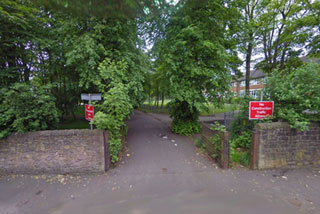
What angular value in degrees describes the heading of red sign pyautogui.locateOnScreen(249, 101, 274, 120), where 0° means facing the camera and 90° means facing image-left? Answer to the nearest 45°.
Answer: approximately 0°

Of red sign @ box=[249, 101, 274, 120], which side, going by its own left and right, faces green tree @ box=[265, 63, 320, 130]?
left

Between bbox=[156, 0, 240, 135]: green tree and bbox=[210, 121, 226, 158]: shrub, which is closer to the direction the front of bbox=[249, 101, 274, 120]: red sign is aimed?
the shrub

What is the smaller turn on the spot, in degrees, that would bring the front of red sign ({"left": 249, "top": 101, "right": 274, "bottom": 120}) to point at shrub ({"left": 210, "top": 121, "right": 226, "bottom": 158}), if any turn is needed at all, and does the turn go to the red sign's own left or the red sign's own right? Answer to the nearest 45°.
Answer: approximately 45° to the red sign's own right

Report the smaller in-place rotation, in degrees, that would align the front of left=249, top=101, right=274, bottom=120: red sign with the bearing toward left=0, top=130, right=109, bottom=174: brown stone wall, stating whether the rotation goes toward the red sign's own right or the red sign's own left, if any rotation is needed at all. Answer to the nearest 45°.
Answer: approximately 45° to the red sign's own right

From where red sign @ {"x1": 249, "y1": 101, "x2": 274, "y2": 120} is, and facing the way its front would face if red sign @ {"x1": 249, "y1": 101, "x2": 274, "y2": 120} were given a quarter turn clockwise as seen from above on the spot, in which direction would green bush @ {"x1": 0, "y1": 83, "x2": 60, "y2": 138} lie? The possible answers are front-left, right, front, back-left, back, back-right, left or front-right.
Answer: front-left

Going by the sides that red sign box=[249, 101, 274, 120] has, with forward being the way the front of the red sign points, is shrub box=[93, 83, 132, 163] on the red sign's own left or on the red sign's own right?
on the red sign's own right
